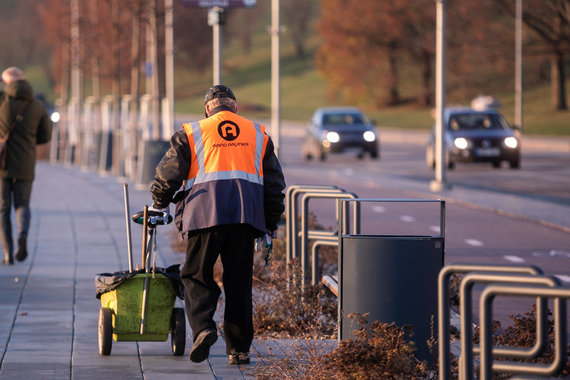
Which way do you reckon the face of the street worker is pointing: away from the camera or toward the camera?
away from the camera

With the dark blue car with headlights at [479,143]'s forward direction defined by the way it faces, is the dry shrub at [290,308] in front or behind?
in front

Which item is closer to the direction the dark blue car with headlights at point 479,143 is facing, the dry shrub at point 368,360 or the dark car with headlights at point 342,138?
the dry shrub

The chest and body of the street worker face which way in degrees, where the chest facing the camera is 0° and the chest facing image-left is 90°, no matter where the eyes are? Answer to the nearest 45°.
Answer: approximately 180°

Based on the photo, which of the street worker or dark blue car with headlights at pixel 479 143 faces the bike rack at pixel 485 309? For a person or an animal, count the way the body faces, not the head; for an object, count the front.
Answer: the dark blue car with headlights

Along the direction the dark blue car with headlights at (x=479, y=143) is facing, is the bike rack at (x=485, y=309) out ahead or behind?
ahead

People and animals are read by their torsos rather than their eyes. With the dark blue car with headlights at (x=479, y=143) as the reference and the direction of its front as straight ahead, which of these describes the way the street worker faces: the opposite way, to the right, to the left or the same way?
the opposite way

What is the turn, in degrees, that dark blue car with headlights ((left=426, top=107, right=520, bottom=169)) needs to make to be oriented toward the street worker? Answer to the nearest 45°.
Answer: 0° — it already faces them

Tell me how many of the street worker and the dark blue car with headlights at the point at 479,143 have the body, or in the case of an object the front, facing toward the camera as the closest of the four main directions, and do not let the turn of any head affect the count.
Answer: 1

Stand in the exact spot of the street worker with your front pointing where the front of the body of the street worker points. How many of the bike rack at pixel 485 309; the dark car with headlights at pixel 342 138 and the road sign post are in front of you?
2

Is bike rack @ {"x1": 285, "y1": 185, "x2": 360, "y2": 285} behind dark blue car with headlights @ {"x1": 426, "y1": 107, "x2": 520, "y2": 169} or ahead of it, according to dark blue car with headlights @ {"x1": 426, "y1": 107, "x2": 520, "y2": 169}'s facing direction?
ahead
